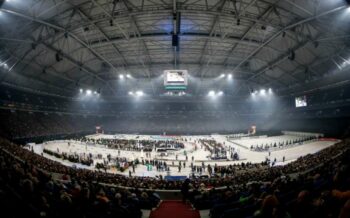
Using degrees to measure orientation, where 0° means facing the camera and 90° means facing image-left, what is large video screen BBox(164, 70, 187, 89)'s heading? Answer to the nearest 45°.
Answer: approximately 0°

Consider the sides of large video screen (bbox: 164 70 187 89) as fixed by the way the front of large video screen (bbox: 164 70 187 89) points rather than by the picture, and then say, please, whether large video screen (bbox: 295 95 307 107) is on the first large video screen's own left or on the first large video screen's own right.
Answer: on the first large video screen's own left
